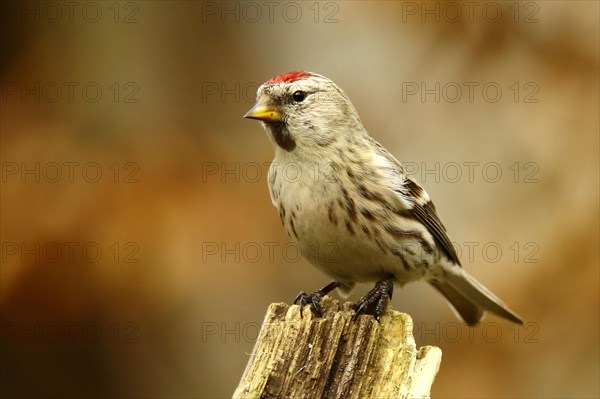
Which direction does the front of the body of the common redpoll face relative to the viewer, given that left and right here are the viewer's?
facing the viewer and to the left of the viewer
